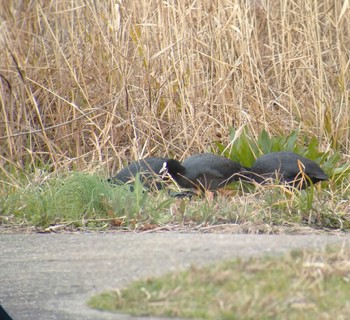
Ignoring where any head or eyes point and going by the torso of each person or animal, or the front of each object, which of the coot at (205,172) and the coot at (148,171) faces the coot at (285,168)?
the coot at (148,171)

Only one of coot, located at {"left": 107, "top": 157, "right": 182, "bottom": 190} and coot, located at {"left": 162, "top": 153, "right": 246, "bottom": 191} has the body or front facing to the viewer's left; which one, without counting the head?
coot, located at {"left": 162, "top": 153, "right": 246, "bottom": 191}

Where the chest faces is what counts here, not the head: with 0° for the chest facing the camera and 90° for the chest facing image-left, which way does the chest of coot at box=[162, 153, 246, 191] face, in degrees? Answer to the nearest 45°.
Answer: approximately 90°

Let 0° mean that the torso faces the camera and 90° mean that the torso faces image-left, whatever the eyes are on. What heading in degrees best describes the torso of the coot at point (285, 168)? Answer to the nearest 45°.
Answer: approximately 90°

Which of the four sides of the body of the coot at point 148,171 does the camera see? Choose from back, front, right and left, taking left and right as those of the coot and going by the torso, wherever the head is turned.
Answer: right

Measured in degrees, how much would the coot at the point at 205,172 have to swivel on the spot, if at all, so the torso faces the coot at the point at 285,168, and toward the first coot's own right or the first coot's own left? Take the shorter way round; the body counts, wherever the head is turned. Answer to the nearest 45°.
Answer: approximately 180°
